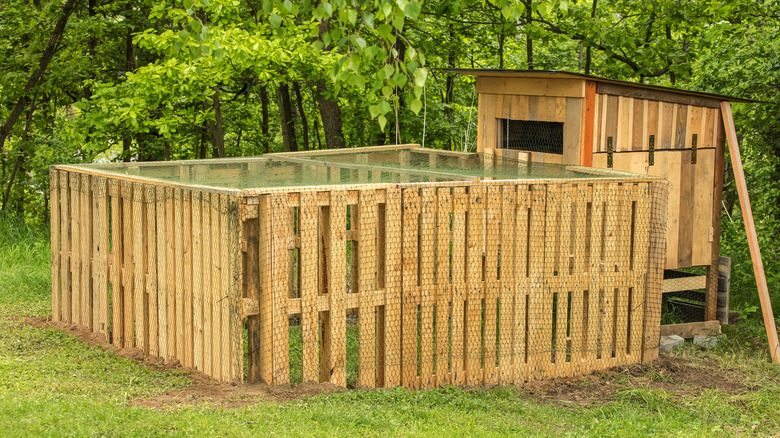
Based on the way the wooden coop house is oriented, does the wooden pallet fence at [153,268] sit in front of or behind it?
in front
